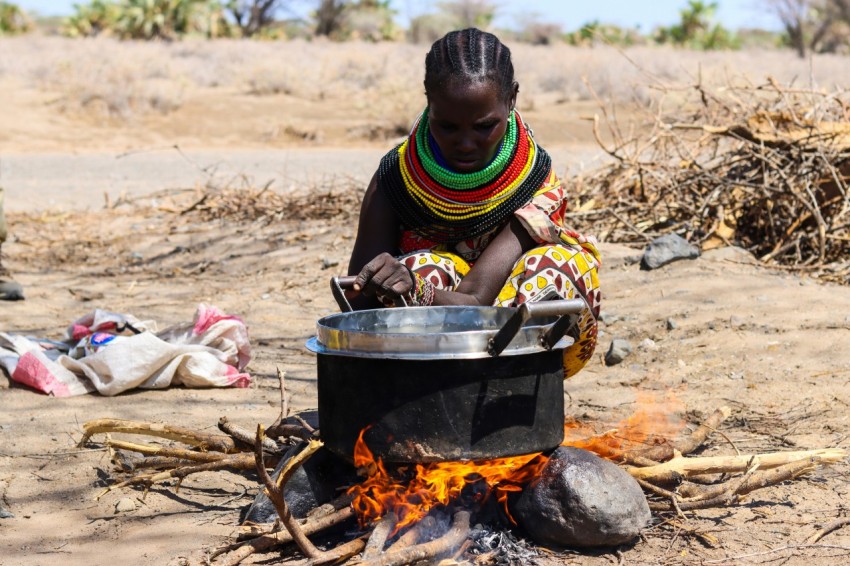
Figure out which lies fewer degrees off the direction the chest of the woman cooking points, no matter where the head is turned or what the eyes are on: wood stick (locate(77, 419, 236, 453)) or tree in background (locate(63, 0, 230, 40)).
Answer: the wood stick

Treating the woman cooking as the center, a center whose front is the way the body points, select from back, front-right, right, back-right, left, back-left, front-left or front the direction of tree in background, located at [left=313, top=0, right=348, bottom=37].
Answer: back

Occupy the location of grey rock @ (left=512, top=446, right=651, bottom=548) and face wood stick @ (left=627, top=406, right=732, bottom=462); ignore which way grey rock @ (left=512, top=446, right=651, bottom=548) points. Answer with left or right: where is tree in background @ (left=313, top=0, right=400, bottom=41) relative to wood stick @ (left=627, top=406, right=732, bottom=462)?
left

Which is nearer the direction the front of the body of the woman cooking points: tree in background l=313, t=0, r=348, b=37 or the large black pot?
the large black pot

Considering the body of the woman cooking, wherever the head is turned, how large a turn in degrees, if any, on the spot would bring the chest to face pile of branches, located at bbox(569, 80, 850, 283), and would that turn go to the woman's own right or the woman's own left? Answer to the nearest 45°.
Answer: approximately 135° to the woman's own left

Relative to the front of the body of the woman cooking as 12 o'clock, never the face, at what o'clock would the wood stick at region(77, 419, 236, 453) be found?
The wood stick is roughly at 3 o'clock from the woman cooking.

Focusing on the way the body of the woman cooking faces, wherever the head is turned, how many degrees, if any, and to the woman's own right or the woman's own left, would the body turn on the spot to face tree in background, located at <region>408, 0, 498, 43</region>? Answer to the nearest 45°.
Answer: approximately 180°

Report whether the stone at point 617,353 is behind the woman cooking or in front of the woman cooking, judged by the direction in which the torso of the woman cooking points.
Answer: behind

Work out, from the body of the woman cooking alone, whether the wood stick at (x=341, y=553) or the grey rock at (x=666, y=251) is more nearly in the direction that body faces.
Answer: the wood stick

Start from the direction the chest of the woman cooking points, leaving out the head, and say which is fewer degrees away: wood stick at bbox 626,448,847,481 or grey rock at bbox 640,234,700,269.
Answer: the wood stick

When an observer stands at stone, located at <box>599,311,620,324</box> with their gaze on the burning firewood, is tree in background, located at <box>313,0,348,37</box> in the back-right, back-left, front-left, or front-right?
back-right

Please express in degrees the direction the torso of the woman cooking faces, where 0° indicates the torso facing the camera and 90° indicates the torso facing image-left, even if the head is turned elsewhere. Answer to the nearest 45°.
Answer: approximately 0°
